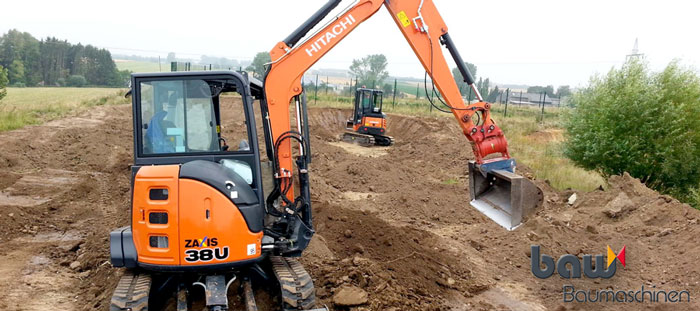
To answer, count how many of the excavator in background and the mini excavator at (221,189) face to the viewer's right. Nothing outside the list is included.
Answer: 1

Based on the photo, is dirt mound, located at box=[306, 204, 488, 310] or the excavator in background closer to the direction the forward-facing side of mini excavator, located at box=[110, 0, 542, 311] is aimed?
the dirt mound

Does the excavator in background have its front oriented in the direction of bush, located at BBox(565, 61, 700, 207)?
no

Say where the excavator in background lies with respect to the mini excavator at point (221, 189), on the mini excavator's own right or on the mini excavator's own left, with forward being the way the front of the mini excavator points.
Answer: on the mini excavator's own left

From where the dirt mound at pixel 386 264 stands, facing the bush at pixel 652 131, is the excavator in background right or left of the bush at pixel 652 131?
left

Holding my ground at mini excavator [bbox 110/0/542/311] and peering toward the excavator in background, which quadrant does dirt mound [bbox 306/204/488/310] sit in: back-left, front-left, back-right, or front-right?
front-right

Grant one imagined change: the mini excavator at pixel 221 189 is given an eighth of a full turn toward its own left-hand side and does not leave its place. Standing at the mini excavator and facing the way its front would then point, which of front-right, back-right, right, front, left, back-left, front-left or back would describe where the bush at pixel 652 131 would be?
front

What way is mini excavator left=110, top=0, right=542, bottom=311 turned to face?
to the viewer's right
